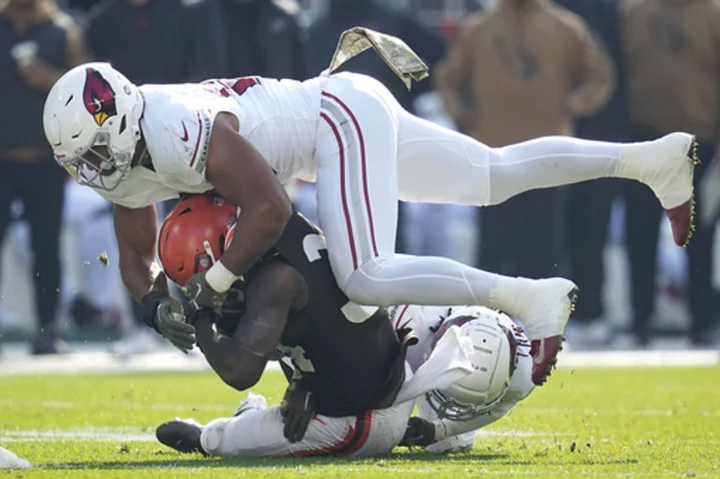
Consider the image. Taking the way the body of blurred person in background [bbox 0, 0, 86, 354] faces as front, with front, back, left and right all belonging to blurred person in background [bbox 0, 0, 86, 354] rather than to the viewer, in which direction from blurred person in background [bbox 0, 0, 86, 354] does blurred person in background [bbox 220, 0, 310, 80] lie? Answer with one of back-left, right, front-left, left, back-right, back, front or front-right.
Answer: left

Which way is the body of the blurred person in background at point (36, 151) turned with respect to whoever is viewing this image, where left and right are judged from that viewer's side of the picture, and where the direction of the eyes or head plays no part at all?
facing the viewer

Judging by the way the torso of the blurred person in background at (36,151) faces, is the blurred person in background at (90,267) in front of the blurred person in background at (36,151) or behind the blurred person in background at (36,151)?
behind

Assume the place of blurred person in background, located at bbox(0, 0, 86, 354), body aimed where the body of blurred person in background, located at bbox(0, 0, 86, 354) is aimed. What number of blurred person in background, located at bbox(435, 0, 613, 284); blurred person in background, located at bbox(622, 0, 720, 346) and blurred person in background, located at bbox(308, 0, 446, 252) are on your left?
3

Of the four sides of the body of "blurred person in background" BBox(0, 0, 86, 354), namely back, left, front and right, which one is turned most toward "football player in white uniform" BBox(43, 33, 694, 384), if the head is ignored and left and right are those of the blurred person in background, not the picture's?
front

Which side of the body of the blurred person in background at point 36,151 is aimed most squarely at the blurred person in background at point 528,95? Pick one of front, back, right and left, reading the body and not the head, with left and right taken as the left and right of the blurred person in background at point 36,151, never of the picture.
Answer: left

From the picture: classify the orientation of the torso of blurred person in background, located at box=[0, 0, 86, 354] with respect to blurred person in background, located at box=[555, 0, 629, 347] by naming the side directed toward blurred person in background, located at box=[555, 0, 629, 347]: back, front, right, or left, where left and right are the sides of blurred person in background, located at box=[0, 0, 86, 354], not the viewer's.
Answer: left

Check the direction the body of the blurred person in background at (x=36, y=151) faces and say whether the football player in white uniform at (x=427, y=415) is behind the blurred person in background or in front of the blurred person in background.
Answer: in front

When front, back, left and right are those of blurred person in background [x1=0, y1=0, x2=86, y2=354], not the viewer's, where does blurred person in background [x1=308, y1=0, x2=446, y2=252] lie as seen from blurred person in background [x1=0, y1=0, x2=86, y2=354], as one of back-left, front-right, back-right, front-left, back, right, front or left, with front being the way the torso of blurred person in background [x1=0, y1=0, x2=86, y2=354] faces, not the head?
left

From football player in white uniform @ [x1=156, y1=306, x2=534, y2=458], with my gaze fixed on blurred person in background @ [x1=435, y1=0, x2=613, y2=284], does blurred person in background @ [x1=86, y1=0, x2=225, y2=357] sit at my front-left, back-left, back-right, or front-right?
front-left

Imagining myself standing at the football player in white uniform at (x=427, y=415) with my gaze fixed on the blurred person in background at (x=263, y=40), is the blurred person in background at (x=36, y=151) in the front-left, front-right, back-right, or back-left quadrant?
front-left

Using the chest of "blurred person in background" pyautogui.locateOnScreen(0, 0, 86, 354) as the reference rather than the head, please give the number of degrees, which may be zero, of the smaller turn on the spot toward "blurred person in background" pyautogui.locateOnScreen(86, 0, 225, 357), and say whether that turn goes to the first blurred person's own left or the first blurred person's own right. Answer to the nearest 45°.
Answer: approximately 90° to the first blurred person's own left
